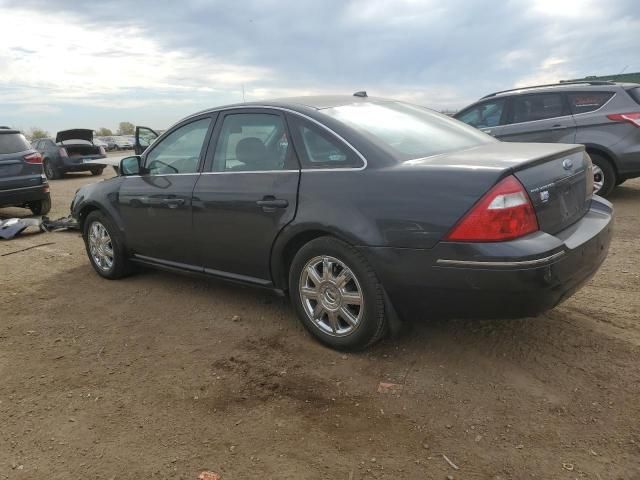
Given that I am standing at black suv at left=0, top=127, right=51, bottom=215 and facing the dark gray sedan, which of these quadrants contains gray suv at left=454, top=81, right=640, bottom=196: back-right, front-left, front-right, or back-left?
front-left

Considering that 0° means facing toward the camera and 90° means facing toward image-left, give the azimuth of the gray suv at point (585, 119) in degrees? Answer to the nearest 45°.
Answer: approximately 135°

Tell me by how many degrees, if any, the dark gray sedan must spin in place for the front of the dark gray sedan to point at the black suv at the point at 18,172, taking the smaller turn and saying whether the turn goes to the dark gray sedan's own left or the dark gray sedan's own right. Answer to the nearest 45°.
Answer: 0° — it already faces it

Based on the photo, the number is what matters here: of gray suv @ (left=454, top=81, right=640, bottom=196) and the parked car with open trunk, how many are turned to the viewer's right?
0

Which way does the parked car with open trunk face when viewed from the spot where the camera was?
facing away from the viewer and to the left of the viewer

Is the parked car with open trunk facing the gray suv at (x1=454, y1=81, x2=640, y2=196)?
no

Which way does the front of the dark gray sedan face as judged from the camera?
facing away from the viewer and to the left of the viewer

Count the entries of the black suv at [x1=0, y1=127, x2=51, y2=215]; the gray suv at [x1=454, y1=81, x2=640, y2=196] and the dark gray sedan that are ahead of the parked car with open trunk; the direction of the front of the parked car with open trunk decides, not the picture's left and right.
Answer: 0

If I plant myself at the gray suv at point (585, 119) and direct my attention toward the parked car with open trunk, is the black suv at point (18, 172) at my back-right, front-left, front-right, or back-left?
front-left

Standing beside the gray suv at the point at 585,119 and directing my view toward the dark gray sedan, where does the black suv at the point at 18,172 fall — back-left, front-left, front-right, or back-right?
front-right

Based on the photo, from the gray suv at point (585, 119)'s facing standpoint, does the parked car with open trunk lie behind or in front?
in front

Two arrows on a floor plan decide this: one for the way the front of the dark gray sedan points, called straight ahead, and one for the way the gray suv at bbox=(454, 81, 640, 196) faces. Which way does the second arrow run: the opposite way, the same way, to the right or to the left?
the same way

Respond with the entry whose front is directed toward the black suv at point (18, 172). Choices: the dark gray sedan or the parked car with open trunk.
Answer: the dark gray sedan

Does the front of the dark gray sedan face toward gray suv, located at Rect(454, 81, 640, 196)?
no
